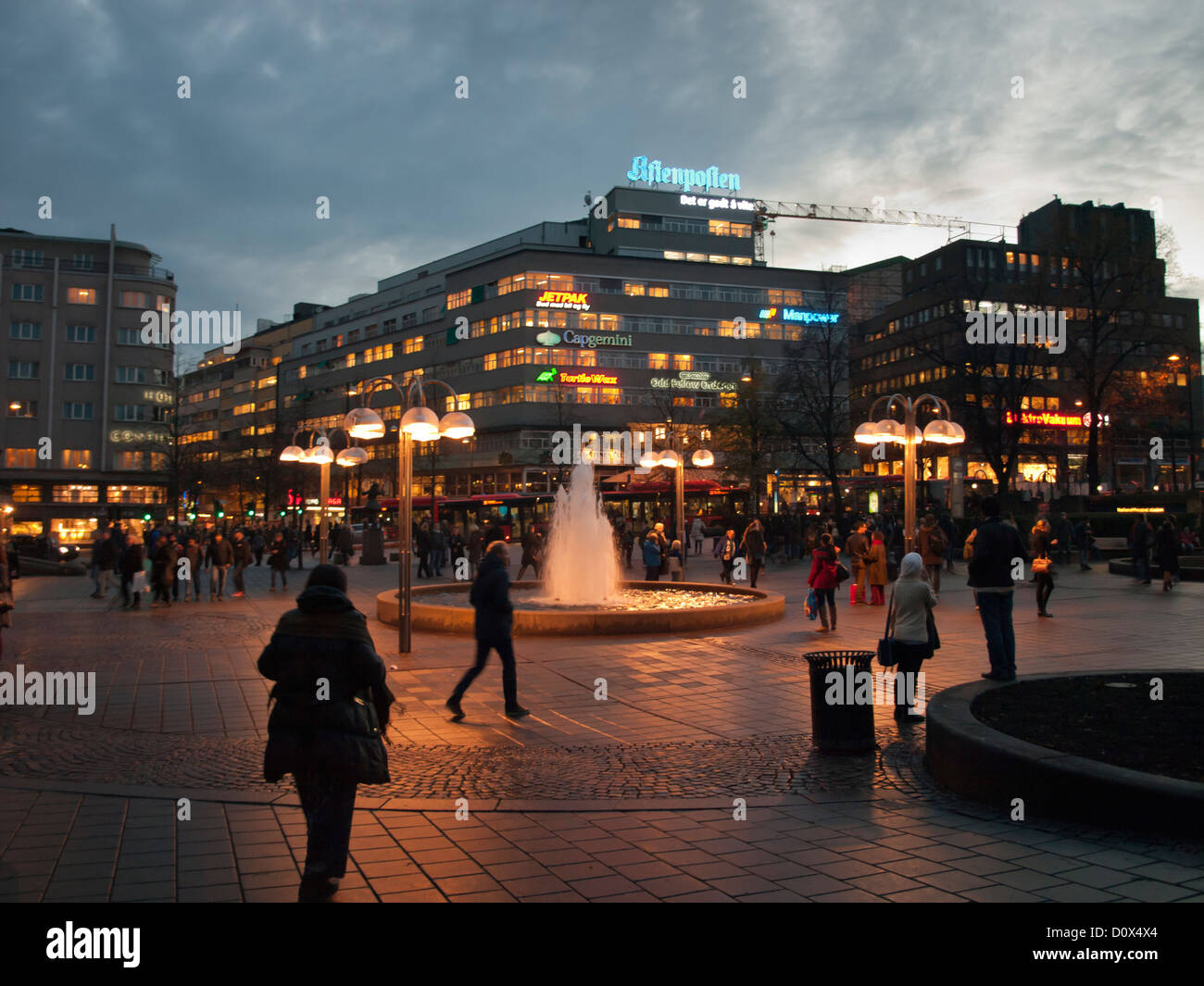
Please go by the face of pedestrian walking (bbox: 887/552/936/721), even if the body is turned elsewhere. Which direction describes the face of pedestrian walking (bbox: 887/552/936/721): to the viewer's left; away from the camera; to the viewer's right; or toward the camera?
away from the camera

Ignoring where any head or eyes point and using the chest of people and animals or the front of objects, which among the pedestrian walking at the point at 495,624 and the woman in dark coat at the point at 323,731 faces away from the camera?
the woman in dark coat

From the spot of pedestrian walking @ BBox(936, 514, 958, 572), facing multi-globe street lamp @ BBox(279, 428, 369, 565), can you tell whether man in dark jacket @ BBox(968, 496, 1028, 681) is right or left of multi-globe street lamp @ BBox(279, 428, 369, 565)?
left

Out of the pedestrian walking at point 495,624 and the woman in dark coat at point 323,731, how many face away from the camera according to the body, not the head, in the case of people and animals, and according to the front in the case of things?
1

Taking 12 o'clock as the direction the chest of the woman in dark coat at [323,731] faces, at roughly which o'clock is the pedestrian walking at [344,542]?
The pedestrian walking is roughly at 12 o'clock from the woman in dark coat.

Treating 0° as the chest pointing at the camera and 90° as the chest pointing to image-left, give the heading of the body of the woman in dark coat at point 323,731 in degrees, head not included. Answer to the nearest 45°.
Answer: approximately 180°
